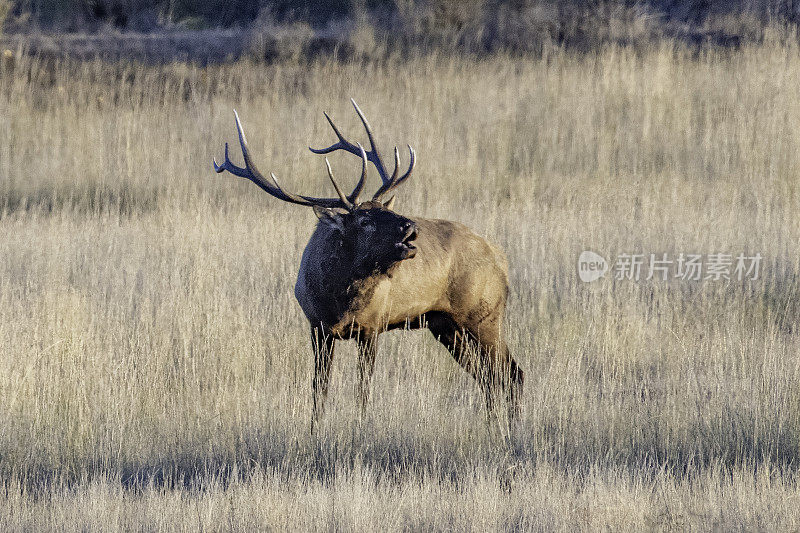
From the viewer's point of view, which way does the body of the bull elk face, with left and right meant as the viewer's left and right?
facing the viewer and to the left of the viewer
